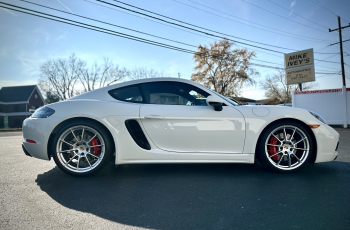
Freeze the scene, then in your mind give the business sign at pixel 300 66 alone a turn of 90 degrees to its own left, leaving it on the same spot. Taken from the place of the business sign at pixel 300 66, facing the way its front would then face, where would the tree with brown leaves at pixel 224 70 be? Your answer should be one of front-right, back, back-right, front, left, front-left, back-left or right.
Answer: back-left

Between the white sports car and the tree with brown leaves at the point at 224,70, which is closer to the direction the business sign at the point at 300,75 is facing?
the white sports car

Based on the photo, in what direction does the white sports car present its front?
to the viewer's right

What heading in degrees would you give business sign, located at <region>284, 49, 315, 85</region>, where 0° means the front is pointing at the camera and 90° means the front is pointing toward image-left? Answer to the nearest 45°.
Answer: approximately 0°

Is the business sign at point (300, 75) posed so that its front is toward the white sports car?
yes

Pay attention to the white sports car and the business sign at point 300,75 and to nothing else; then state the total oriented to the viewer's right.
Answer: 1

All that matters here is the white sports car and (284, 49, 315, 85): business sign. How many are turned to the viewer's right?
1

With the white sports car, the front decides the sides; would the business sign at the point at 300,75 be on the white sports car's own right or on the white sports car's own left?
on the white sports car's own left

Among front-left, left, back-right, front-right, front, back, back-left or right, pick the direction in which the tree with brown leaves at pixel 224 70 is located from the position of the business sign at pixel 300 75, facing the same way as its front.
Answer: back-right

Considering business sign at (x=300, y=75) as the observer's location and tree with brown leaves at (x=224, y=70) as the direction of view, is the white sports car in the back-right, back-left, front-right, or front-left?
back-left

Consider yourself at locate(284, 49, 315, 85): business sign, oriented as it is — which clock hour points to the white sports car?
The white sports car is roughly at 12 o'clock from the business sign.
